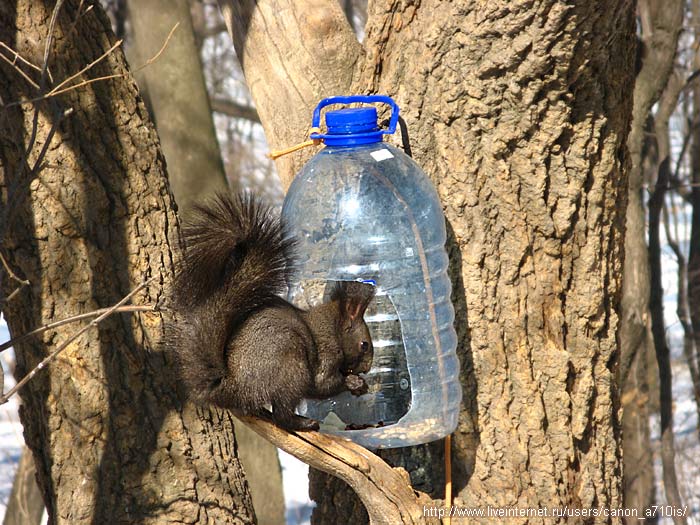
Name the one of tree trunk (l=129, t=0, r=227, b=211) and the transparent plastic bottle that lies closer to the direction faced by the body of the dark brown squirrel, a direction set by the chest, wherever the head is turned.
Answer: the transparent plastic bottle

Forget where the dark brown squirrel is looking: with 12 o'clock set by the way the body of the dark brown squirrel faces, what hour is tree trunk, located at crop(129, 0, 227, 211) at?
The tree trunk is roughly at 9 o'clock from the dark brown squirrel.

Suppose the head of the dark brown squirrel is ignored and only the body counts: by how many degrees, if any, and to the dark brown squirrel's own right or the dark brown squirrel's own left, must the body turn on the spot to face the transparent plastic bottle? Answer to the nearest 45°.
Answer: approximately 45° to the dark brown squirrel's own left

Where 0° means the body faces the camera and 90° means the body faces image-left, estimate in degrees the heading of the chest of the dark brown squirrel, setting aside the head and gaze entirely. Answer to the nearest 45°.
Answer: approximately 270°

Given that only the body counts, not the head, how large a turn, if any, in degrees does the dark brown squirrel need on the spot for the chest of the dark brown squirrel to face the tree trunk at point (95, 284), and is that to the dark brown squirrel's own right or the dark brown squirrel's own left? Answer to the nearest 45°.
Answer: approximately 135° to the dark brown squirrel's own left

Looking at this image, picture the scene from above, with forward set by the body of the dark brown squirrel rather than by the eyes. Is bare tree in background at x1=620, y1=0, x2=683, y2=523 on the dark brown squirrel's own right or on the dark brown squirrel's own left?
on the dark brown squirrel's own left
